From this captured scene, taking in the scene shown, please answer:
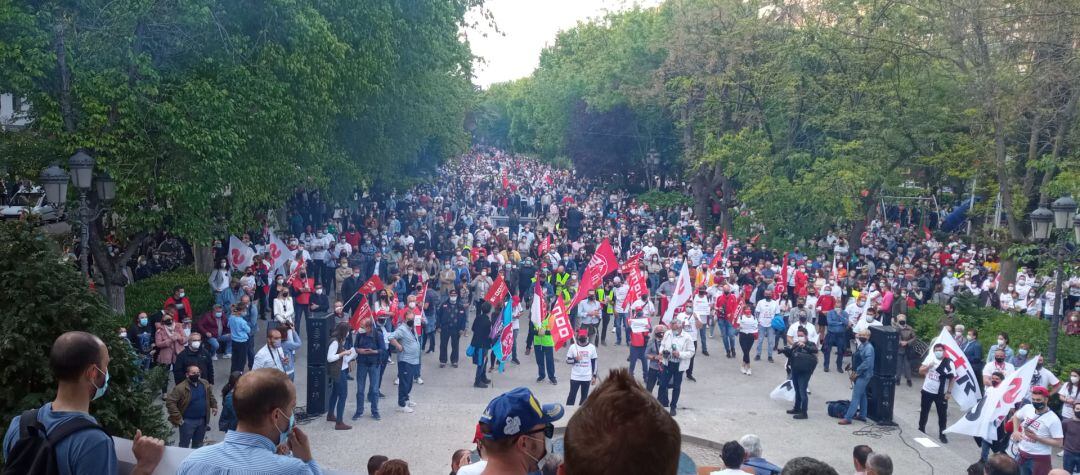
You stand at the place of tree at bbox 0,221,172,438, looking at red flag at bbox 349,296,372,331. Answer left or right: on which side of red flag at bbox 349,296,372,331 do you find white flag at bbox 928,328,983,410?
right

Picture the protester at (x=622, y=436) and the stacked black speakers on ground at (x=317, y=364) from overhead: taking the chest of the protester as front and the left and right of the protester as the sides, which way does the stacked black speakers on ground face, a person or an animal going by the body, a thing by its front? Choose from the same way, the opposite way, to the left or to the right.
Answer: the same way

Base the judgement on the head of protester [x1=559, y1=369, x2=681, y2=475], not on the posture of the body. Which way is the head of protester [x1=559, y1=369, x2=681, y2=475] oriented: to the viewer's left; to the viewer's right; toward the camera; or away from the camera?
away from the camera

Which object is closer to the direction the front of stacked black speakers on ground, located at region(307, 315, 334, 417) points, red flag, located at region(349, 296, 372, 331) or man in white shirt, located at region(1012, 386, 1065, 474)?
the red flag

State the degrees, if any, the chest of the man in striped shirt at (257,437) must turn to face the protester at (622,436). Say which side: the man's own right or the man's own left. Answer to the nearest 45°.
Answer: approximately 90° to the man's own right

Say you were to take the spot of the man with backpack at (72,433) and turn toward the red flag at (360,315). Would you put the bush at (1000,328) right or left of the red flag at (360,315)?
right

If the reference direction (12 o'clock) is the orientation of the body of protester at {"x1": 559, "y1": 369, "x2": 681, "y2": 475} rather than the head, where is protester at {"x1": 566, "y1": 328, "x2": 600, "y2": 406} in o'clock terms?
protester at {"x1": 566, "y1": 328, "x2": 600, "y2": 406} is roughly at 12 o'clock from protester at {"x1": 559, "y1": 369, "x2": 681, "y2": 475}.

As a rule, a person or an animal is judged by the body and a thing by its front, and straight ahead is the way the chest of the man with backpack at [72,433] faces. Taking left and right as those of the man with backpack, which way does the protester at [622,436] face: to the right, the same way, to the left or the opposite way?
the same way

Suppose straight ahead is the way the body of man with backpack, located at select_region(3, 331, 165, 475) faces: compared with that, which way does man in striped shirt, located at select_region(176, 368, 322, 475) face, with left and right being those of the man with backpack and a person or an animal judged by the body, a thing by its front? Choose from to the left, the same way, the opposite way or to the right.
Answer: the same way

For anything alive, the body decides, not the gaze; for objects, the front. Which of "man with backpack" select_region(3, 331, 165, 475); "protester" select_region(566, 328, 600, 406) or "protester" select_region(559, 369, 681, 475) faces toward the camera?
"protester" select_region(566, 328, 600, 406)

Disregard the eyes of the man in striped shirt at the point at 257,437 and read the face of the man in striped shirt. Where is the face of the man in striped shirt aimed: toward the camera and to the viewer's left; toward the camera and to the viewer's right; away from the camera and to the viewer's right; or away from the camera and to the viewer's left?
away from the camera and to the viewer's right

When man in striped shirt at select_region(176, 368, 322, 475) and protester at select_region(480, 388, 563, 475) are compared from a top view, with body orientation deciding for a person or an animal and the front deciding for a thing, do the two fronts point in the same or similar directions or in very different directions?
same or similar directions

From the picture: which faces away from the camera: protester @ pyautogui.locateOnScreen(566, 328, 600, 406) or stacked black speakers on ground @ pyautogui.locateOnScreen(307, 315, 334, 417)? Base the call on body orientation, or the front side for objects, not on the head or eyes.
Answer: the stacked black speakers on ground

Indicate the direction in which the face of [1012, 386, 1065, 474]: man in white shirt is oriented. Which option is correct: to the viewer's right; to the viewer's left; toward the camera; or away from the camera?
toward the camera

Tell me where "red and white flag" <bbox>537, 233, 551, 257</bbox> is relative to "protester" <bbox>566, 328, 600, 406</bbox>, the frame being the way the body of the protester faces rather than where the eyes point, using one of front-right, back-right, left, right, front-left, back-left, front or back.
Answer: back

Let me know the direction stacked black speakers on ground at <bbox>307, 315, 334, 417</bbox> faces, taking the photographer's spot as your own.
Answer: facing away from the viewer

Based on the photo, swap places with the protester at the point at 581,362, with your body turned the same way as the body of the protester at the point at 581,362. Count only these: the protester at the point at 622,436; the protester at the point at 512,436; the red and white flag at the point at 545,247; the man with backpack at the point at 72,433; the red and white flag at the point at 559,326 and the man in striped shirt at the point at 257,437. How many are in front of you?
4

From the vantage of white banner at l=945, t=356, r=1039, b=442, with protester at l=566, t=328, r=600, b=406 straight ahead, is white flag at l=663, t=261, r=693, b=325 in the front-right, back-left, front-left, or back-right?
front-right

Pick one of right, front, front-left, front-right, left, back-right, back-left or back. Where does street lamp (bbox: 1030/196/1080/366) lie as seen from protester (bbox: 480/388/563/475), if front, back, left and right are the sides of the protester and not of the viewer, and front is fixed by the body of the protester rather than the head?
front
